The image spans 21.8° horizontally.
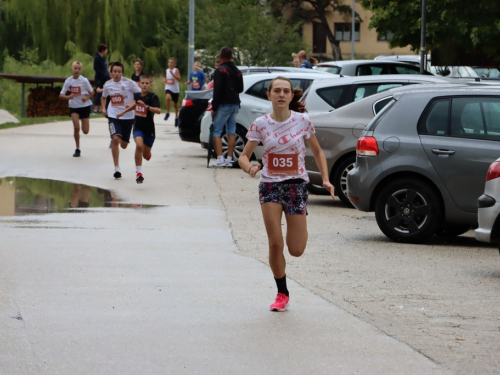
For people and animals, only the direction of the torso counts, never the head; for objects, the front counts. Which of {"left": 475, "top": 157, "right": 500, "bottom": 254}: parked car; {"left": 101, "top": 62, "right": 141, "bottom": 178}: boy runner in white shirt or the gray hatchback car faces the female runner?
the boy runner in white shirt

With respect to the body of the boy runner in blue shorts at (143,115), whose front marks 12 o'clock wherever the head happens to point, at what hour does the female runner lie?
The female runner is roughly at 12 o'clock from the boy runner in blue shorts.

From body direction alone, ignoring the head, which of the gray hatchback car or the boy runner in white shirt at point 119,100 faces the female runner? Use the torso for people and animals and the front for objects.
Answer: the boy runner in white shirt

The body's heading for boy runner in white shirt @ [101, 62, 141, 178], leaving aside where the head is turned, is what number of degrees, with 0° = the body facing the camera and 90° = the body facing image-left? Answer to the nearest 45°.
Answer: approximately 0°
